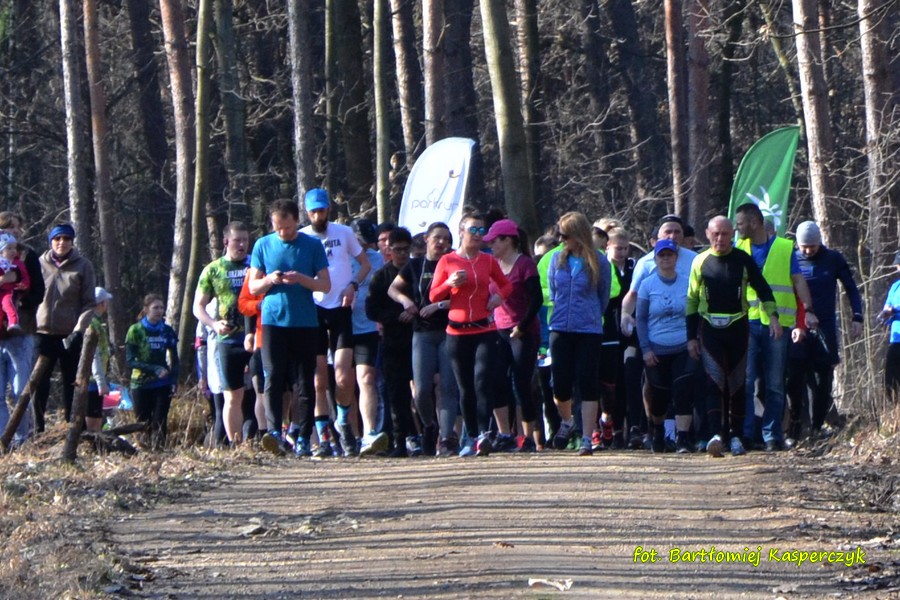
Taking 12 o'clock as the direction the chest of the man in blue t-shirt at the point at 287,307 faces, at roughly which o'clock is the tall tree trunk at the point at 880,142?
The tall tree trunk is roughly at 8 o'clock from the man in blue t-shirt.

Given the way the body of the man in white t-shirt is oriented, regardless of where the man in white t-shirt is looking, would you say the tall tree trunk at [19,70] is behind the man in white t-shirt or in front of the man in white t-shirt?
behind

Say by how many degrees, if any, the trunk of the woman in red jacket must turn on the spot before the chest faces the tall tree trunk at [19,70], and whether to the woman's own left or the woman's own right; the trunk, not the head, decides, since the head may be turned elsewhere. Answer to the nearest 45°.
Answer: approximately 135° to the woman's own right

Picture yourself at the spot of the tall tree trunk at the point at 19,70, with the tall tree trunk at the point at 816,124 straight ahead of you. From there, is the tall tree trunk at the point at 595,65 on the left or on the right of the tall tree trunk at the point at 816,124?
left

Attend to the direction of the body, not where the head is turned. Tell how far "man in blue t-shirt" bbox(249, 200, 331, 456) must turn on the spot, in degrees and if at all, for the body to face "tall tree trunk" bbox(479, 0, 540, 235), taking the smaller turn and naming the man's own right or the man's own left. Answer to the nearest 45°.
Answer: approximately 135° to the man's own left

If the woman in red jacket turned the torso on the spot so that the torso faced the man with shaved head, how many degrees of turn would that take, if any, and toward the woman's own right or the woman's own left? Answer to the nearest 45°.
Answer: approximately 90° to the woman's own left

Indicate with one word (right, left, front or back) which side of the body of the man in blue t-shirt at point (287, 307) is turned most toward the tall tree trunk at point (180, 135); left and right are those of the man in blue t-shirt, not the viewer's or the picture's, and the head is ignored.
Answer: back

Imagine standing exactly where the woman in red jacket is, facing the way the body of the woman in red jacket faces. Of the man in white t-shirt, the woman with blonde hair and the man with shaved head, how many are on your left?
2

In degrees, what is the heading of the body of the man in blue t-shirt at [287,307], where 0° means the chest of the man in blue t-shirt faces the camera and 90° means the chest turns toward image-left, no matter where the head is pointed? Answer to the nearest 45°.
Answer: approximately 0°

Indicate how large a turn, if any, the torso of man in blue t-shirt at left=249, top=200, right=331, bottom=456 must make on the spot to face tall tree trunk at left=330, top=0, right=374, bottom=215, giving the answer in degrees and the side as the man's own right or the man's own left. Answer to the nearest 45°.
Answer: approximately 180°

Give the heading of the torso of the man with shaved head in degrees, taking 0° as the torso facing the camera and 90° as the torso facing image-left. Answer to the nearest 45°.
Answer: approximately 0°

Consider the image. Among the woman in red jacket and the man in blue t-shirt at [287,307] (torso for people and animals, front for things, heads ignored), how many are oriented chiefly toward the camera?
2

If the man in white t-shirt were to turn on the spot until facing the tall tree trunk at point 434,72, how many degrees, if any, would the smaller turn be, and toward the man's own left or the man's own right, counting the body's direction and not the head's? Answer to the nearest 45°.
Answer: approximately 180°
